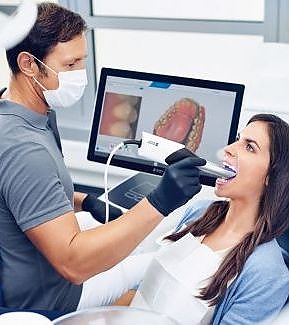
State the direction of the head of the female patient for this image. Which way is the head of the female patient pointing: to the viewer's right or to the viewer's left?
to the viewer's left

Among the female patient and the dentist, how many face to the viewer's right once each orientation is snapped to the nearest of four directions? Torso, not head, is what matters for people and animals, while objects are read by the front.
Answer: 1

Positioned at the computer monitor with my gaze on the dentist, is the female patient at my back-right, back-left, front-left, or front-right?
front-left

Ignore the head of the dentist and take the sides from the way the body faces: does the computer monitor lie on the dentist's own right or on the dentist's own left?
on the dentist's own left

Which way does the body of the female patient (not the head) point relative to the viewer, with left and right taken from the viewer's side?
facing the viewer and to the left of the viewer

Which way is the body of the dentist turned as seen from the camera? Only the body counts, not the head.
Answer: to the viewer's right

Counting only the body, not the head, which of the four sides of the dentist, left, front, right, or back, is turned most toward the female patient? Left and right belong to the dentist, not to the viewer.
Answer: front

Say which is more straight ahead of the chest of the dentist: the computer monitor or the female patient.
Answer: the female patient

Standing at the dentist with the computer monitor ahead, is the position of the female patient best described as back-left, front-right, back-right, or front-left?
front-right

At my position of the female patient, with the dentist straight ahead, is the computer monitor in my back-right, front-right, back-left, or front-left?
front-right
